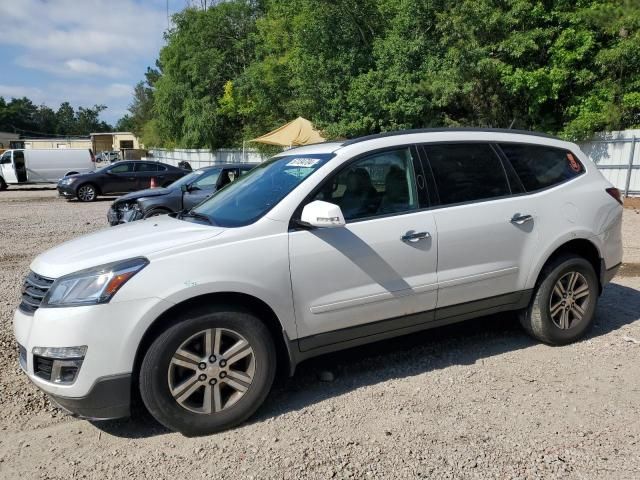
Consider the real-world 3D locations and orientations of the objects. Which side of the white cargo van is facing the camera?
left

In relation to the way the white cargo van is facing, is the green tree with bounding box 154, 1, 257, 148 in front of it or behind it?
behind

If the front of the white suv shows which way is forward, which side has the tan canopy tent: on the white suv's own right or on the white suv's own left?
on the white suv's own right

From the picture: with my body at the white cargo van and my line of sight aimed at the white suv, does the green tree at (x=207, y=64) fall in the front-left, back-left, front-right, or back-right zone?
back-left

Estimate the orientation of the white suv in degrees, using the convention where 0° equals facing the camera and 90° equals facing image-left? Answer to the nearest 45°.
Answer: approximately 45°

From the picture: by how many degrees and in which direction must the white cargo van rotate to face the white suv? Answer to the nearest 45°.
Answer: approximately 90° to its left

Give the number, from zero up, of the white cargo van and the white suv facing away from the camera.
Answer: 0

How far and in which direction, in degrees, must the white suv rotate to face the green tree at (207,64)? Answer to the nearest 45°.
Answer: approximately 135° to its right

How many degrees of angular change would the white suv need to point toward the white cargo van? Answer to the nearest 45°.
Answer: approximately 90° to its right
